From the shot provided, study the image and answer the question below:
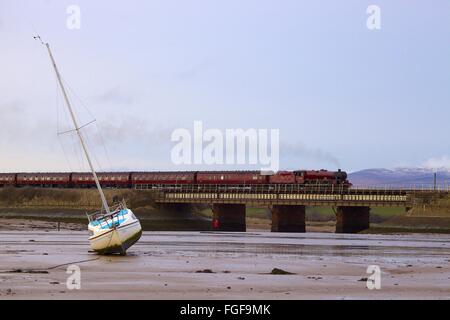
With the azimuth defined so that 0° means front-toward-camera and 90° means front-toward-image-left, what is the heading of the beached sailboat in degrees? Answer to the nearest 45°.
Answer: approximately 0°
